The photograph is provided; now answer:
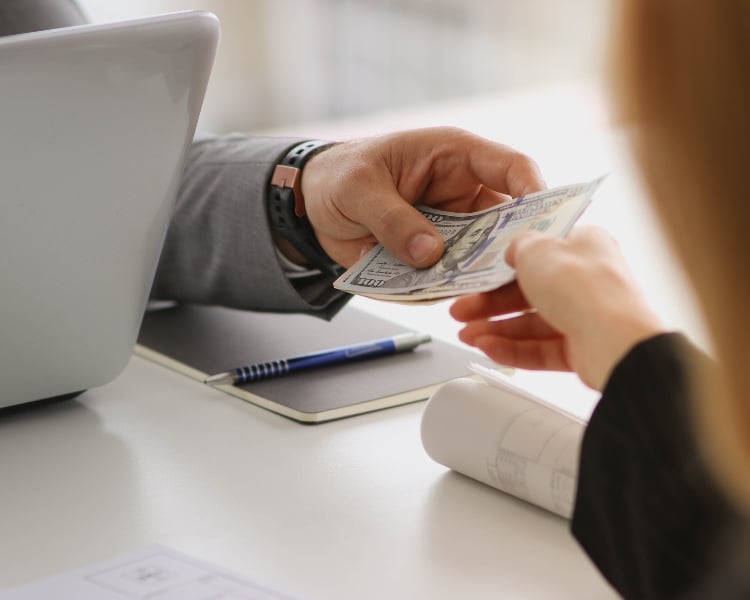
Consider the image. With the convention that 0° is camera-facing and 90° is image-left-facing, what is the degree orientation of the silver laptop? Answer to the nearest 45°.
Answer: approximately 135°
